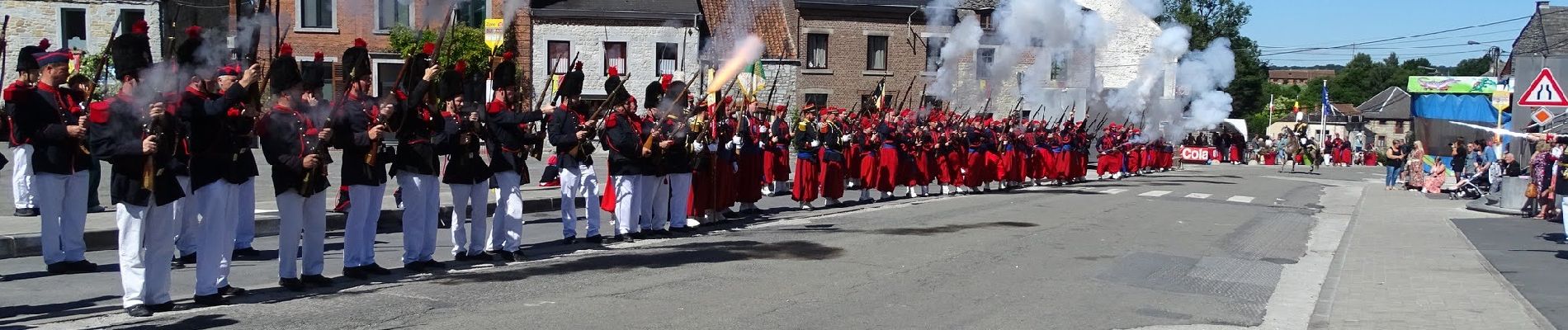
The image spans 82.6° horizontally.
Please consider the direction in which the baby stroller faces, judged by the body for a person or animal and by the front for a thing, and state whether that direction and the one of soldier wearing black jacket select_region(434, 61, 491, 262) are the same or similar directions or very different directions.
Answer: very different directions

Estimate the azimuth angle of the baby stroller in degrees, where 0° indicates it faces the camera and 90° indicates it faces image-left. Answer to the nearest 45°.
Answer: approximately 90°

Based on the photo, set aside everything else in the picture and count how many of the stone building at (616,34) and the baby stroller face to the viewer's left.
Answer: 1

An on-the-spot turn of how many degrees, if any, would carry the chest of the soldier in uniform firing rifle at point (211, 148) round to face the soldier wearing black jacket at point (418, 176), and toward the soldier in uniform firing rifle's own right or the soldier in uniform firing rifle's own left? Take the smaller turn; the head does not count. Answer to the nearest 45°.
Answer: approximately 45° to the soldier in uniform firing rifle's own left

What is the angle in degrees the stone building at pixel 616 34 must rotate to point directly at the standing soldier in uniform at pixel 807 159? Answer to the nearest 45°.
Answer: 0° — it already faces them

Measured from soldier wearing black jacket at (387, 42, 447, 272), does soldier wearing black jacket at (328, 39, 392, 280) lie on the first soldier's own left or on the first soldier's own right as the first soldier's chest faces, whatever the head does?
on the first soldier's own right

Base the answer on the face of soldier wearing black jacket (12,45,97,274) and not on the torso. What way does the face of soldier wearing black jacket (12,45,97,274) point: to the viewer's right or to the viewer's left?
to the viewer's right

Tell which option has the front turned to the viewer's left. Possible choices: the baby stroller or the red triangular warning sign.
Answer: the baby stroller
